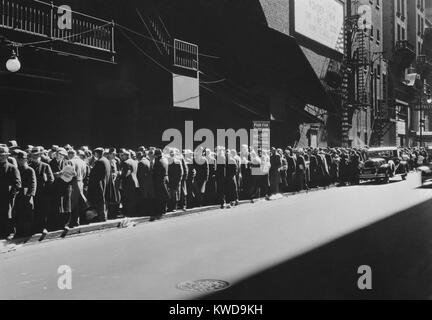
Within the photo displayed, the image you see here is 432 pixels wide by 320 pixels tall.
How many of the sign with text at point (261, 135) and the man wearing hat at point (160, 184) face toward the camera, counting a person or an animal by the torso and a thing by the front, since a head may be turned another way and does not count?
1

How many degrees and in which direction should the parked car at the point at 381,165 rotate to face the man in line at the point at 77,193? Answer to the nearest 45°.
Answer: approximately 45° to its left

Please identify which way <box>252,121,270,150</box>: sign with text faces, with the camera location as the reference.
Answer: facing the viewer

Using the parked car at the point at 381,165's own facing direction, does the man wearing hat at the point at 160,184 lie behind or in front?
in front

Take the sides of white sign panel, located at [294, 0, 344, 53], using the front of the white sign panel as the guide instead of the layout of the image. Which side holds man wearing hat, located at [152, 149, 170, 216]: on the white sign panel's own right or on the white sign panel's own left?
on the white sign panel's own right

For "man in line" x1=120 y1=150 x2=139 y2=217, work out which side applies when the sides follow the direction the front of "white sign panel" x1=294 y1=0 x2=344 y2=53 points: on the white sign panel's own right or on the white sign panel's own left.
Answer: on the white sign panel's own right

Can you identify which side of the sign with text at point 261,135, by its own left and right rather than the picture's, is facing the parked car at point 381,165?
left

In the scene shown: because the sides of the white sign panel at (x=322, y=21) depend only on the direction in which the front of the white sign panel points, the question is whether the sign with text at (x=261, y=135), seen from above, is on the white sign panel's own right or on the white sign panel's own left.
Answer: on the white sign panel's own right

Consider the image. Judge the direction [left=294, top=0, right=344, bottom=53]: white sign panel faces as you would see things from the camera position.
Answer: facing the viewer and to the right of the viewer

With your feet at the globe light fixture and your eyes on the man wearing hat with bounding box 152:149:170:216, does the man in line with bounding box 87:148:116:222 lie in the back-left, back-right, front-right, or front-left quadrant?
front-right

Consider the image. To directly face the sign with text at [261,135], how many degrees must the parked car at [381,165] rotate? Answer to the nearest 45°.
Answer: approximately 45° to its right

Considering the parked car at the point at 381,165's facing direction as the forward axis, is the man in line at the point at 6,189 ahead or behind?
ahead
